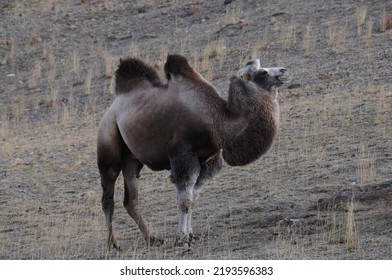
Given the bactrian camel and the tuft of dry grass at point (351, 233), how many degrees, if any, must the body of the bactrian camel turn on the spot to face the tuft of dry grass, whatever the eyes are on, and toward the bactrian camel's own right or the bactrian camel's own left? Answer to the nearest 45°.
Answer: approximately 45° to the bactrian camel's own right

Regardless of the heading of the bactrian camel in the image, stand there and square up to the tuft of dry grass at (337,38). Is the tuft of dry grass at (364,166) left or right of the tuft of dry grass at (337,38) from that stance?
right

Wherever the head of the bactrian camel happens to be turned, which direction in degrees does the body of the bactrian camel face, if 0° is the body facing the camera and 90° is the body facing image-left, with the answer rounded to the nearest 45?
approximately 270°

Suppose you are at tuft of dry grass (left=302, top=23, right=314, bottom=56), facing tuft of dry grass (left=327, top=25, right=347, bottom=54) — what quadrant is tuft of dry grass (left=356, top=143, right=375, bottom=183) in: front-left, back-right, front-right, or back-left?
front-right

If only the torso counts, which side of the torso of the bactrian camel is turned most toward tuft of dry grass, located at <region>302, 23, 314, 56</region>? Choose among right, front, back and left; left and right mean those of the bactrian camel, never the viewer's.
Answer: left

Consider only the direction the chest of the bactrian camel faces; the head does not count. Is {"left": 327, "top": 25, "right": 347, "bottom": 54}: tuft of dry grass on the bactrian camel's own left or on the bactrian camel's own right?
on the bactrian camel's own left

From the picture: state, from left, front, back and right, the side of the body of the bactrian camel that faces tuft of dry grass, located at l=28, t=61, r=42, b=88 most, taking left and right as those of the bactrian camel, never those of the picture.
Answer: left
